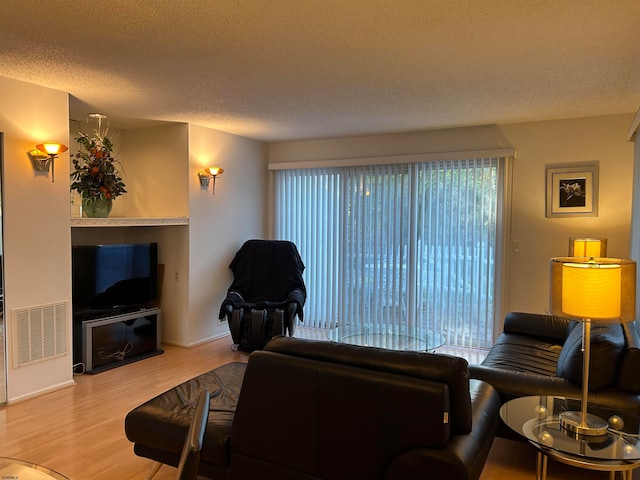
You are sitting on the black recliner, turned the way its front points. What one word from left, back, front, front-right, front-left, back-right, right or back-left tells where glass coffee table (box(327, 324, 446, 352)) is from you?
front-left

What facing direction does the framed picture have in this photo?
toward the camera

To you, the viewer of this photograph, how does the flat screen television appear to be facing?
facing the viewer and to the right of the viewer

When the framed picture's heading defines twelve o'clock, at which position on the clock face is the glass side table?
The glass side table is roughly at 12 o'clock from the framed picture.

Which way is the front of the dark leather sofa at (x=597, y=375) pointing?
to the viewer's left

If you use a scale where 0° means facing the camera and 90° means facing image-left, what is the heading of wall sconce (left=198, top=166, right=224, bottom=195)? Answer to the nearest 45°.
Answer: approximately 315°

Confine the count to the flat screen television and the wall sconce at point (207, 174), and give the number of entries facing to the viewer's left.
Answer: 0

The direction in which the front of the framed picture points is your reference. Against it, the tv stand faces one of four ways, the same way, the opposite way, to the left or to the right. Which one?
to the left

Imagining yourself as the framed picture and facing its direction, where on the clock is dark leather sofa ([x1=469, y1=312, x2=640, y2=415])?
The dark leather sofa is roughly at 12 o'clock from the framed picture.

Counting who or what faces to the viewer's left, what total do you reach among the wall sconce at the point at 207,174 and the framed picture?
0

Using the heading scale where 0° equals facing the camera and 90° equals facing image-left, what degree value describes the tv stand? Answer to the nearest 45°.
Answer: approximately 315°
